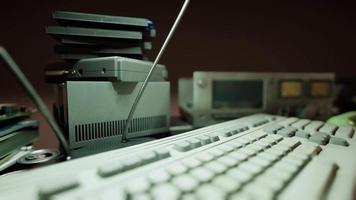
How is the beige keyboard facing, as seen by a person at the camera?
facing the viewer and to the right of the viewer
